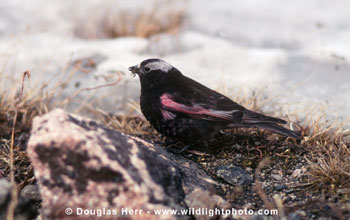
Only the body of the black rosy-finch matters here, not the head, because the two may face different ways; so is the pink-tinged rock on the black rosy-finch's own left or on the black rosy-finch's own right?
on the black rosy-finch's own left

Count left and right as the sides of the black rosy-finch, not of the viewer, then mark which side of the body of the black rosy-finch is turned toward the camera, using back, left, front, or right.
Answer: left
